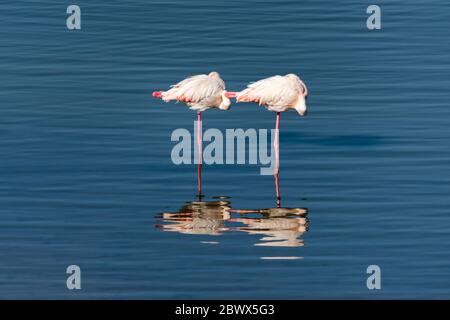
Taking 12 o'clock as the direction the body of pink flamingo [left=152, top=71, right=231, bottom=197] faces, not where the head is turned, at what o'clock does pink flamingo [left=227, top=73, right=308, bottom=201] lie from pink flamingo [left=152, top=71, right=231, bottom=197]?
pink flamingo [left=227, top=73, right=308, bottom=201] is roughly at 12 o'clock from pink flamingo [left=152, top=71, right=231, bottom=197].

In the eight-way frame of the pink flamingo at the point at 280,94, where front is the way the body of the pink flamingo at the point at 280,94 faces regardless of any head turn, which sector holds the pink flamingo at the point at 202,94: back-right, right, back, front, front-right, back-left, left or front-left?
back

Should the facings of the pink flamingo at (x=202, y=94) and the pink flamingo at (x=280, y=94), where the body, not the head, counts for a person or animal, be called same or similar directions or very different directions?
same or similar directions

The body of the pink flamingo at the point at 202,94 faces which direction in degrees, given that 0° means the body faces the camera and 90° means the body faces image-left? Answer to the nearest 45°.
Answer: approximately 270°

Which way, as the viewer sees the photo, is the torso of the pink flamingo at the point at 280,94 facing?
to the viewer's right
